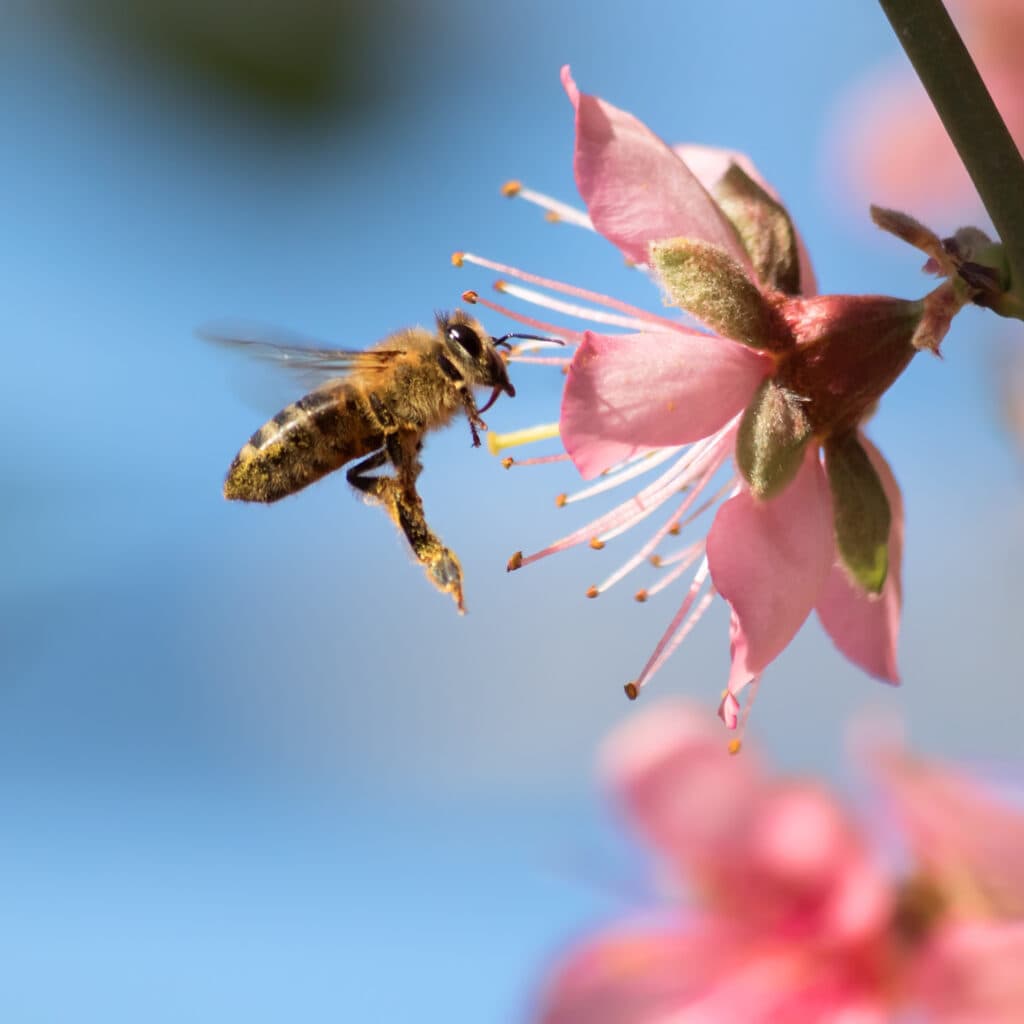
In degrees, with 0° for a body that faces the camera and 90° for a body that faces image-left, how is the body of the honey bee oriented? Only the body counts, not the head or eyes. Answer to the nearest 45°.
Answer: approximately 270°
